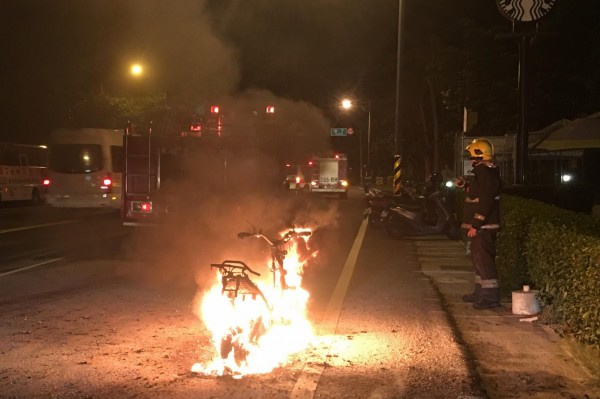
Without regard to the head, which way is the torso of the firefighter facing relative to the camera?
to the viewer's left

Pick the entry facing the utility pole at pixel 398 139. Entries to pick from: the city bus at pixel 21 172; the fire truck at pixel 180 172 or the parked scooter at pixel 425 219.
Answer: the fire truck

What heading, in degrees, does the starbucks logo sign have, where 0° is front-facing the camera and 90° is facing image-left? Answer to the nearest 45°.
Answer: approximately 0°

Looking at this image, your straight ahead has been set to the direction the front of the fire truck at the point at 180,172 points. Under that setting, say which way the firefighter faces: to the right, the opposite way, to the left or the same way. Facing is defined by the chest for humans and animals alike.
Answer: to the left

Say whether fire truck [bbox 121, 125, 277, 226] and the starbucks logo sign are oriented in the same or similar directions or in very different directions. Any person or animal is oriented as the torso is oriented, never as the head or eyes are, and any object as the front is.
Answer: very different directions

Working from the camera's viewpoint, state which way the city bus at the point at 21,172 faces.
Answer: facing to the left of the viewer

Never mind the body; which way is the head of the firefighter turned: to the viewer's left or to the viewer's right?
to the viewer's left

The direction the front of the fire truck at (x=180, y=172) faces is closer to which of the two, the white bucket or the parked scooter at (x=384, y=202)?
the parked scooter

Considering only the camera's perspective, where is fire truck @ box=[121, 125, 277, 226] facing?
facing away from the viewer and to the right of the viewer
